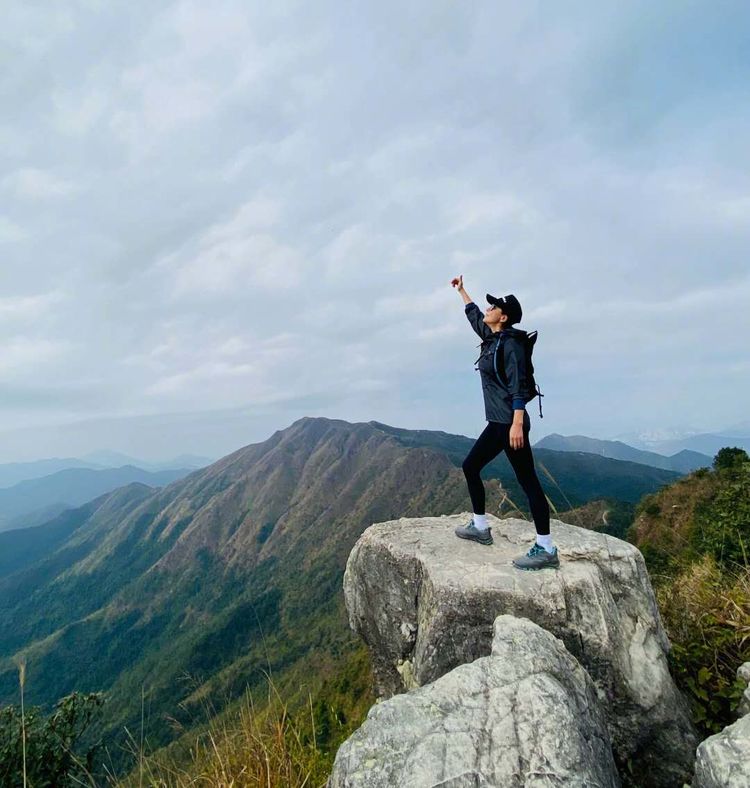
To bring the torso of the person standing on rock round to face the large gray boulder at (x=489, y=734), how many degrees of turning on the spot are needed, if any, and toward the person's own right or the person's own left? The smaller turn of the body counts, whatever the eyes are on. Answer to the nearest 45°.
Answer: approximately 90° to the person's own left

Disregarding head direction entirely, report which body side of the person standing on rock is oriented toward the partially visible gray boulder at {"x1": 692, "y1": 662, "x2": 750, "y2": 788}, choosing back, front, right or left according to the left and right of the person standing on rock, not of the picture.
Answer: left

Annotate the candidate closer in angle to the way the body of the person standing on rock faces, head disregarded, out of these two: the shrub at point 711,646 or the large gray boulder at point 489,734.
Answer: the large gray boulder

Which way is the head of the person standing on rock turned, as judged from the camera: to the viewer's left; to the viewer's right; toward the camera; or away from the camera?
to the viewer's left

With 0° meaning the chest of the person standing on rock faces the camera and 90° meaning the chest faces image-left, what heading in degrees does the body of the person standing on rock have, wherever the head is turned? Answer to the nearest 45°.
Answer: approximately 90°
